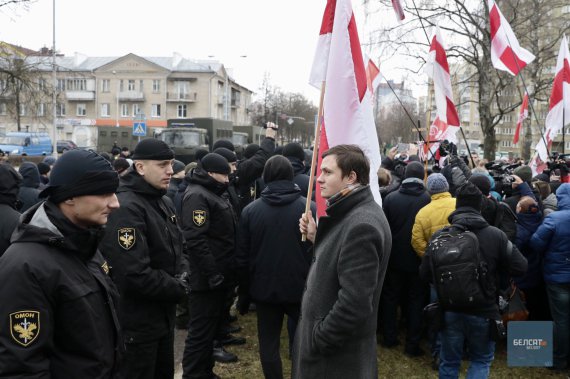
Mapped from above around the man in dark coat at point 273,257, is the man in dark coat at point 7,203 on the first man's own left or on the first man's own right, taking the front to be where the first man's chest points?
on the first man's own left

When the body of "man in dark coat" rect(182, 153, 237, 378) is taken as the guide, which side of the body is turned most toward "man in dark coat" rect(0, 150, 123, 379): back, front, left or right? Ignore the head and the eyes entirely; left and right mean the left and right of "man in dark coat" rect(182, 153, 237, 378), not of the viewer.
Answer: right

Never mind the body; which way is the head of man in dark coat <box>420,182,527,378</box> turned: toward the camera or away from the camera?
away from the camera

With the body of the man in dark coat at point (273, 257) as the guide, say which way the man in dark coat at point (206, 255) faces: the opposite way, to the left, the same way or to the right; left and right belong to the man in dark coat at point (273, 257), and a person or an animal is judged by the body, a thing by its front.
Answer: to the right

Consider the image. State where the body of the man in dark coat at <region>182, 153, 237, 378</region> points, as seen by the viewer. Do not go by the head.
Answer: to the viewer's right

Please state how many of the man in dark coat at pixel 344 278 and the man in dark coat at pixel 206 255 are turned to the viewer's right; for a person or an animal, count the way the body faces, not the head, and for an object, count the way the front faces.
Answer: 1

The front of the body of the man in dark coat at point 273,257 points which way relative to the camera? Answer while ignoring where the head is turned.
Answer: away from the camera

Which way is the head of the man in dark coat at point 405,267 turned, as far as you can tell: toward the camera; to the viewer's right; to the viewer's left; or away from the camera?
away from the camera

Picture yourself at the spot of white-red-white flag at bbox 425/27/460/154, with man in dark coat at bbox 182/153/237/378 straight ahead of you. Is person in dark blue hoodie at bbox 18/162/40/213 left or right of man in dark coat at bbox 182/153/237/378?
right

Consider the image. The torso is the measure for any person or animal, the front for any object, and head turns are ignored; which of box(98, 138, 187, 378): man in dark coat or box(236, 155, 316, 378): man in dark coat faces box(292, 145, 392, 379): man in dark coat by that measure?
box(98, 138, 187, 378): man in dark coat

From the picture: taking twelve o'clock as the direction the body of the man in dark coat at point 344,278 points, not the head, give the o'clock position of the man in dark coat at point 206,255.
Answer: the man in dark coat at point 206,255 is roughly at 2 o'clock from the man in dark coat at point 344,278.
